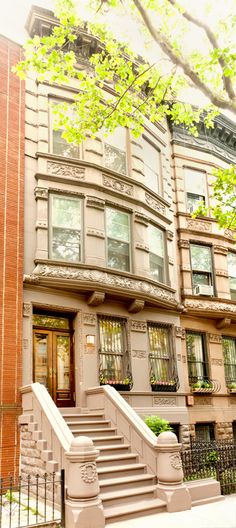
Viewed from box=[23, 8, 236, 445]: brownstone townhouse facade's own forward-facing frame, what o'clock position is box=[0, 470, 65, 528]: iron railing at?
The iron railing is roughly at 2 o'clock from the brownstone townhouse facade.

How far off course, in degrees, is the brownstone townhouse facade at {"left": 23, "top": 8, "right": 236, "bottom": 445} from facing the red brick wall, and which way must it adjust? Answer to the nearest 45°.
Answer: approximately 90° to its right

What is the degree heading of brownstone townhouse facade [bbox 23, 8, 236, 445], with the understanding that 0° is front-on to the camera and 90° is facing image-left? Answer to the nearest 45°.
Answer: approximately 315°

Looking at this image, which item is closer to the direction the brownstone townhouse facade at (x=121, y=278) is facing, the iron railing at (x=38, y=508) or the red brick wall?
the iron railing
